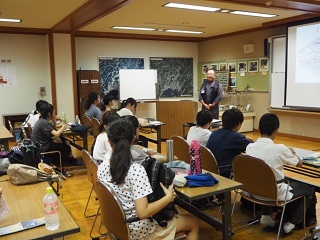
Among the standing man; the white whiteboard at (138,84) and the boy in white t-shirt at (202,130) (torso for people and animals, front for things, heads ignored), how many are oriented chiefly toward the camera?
2

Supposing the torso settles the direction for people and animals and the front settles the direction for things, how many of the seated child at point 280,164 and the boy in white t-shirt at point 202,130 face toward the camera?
0

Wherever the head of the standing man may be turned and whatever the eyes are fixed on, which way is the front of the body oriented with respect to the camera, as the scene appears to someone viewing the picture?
toward the camera

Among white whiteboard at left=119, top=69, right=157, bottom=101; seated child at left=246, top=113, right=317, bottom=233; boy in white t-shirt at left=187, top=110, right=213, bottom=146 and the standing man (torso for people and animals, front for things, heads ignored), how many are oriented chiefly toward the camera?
2

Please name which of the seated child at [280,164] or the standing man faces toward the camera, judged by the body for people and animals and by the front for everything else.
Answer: the standing man

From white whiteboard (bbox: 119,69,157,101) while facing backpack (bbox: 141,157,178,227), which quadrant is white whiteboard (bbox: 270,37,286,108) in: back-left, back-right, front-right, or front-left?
front-left

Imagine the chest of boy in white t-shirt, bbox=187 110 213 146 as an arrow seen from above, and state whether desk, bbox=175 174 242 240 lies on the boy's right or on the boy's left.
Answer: on the boy's right

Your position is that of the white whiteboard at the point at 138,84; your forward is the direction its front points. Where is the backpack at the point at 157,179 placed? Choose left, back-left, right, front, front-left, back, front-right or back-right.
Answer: front

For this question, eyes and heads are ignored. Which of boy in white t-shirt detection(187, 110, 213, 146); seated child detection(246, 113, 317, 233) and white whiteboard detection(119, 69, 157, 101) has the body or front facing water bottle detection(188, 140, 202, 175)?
the white whiteboard

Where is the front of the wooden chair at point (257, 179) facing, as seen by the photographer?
facing away from the viewer and to the right of the viewer

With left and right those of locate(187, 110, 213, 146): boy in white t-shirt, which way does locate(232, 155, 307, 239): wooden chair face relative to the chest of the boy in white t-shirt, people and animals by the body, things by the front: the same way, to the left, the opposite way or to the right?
the same way

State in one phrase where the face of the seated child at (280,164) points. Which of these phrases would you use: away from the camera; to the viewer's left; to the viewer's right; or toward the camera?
away from the camera

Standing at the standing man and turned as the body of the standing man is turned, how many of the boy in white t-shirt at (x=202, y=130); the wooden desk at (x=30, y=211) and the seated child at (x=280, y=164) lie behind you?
0

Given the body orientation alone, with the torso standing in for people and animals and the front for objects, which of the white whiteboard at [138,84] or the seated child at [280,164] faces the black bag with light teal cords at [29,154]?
the white whiteboard

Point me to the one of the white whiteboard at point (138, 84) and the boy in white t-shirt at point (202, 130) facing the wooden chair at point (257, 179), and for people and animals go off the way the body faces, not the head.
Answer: the white whiteboard

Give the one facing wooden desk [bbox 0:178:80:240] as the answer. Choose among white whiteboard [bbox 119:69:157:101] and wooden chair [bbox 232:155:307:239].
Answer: the white whiteboard

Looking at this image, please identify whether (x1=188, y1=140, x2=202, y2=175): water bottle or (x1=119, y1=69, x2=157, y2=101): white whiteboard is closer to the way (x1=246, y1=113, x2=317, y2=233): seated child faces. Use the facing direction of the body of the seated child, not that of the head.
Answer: the white whiteboard

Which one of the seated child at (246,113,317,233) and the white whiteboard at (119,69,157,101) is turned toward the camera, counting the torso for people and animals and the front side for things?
the white whiteboard

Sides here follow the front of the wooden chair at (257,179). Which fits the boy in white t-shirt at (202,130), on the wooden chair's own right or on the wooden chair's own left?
on the wooden chair's own left

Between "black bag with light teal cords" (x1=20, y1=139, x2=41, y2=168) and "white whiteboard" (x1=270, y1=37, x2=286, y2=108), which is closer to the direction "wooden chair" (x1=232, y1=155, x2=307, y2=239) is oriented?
the white whiteboard

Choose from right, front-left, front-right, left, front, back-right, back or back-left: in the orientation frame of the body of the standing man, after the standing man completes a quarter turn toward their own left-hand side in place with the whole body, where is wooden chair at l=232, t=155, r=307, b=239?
right

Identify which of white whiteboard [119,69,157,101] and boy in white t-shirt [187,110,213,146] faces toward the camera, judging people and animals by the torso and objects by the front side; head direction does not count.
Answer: the white whiteboard

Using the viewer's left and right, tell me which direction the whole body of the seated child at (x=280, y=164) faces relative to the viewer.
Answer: facing away from the viewer and to the right of the viewer
